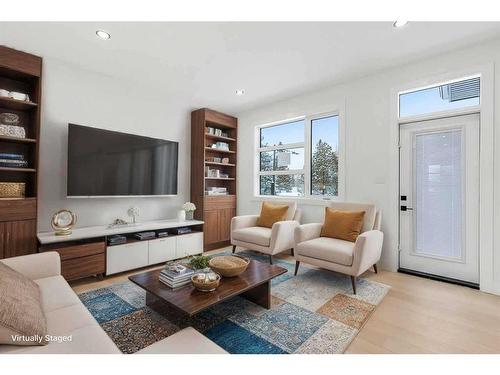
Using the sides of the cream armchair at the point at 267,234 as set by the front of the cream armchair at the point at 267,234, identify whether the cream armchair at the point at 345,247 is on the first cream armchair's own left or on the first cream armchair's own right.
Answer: on the first cream armchair's own left

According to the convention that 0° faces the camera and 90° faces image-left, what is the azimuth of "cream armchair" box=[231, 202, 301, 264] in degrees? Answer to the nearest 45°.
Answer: approximately 45°

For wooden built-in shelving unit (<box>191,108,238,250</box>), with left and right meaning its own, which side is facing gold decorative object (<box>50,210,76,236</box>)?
right

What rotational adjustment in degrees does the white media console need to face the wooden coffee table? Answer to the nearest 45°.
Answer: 0° — it already faces it

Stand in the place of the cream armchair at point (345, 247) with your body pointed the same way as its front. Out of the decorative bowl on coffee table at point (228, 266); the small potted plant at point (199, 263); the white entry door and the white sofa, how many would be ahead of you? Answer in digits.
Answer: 3

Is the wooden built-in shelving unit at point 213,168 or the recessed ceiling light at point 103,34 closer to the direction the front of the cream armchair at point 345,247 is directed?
the recessed ceiling light
